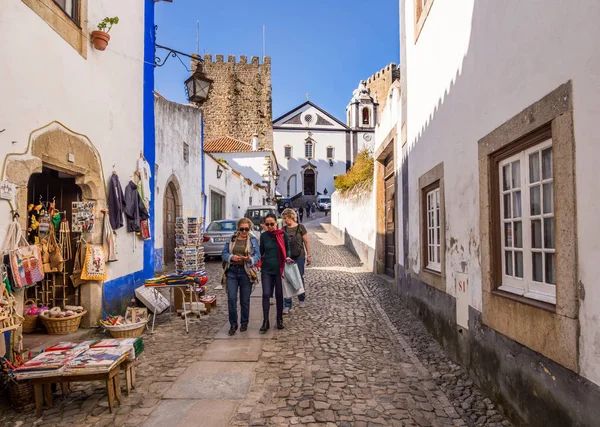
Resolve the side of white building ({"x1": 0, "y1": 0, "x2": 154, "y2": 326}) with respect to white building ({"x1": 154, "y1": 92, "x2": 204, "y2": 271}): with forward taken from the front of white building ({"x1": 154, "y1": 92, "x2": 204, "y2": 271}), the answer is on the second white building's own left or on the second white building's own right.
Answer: on the second white building's own right

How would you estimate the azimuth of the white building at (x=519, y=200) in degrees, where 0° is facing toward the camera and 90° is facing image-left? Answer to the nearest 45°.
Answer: approximately 45°

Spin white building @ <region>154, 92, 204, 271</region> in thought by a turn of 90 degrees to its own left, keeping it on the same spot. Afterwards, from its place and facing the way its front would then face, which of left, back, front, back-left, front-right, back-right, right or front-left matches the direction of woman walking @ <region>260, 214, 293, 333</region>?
back-right

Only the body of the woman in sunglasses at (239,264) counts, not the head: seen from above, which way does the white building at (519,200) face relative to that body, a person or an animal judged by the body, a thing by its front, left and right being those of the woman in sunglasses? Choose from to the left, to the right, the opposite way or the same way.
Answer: to the right

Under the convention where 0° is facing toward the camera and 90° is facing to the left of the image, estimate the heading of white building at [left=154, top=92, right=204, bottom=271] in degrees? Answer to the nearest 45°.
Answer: approximately 315°

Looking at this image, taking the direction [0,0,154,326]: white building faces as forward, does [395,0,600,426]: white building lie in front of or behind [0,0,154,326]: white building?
in front

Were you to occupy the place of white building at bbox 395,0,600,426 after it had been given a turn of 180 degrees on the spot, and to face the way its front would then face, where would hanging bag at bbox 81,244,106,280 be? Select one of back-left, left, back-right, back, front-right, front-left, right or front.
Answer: back-left

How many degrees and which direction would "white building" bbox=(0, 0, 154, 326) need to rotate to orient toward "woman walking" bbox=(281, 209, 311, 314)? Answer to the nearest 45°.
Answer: approximately 45° to its left

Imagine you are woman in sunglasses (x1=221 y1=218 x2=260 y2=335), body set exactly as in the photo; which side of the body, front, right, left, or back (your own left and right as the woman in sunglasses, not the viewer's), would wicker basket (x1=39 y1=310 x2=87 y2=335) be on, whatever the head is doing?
right
